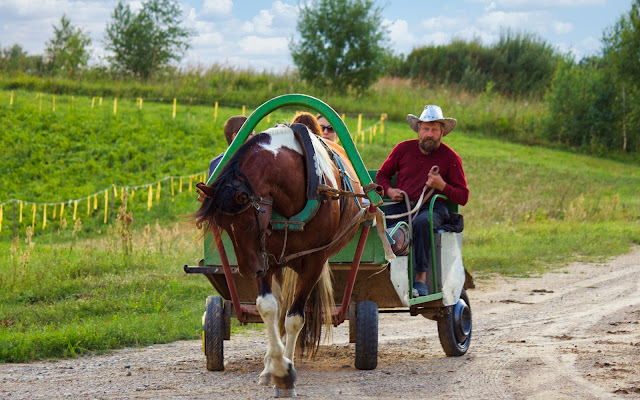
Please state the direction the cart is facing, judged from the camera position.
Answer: facing the viewer and to the left of the viewer

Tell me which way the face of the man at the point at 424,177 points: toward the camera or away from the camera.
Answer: toward the camera

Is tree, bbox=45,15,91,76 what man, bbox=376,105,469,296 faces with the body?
no

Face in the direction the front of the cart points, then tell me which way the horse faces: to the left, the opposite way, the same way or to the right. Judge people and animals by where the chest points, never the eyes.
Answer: the same way

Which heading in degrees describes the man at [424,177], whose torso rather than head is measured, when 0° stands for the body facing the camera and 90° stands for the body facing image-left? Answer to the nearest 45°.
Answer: approximately 0°

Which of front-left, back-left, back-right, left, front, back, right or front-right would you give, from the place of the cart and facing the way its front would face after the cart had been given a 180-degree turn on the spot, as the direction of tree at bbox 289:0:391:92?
front-left

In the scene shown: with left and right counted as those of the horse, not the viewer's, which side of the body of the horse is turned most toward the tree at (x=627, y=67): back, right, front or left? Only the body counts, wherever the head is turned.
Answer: back

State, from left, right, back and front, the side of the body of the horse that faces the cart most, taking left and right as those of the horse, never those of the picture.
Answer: back

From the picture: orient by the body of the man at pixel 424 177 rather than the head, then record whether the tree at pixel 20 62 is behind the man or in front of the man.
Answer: behind

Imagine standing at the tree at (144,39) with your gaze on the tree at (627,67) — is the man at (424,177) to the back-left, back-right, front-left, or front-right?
front-right

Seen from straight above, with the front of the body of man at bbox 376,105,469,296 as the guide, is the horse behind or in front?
in front

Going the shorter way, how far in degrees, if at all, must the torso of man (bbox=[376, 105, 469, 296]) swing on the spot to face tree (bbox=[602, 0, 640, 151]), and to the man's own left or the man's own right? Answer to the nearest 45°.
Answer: approximately 180°

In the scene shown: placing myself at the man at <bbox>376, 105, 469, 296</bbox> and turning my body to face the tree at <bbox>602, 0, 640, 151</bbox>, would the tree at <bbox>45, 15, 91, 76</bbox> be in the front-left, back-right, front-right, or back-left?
front-left

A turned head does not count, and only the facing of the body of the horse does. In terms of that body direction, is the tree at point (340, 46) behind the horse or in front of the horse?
behind

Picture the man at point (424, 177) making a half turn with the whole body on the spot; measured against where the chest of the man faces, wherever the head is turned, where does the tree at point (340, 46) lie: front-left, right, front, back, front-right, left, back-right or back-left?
front

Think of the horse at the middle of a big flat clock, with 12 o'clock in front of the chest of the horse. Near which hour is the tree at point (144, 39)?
The tree is roughly at 4 o'clock from the horse.

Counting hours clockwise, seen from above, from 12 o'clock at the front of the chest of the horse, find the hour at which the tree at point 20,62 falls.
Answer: The tree is roughly at 4 o'clock from the horse.
